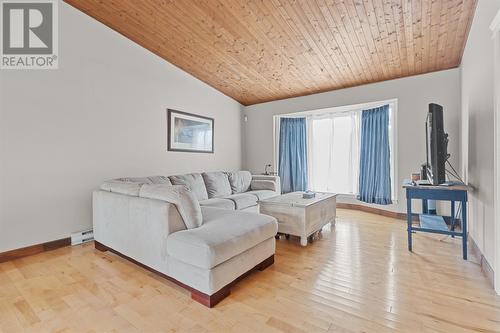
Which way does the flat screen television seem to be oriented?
to the viewer's left

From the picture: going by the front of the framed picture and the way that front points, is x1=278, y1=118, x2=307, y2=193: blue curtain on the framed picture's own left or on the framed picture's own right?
on the framed picture's own left

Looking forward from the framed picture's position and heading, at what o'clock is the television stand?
The television stand is roughly at 12 o'clock from the framed picture.

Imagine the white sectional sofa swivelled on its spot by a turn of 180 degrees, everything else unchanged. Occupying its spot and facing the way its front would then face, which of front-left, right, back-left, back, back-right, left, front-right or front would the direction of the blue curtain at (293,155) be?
right

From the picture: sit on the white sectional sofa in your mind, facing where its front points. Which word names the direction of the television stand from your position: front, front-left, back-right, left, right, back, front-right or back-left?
front-left

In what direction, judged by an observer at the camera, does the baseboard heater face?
facing the viewer and to the right of the viewer

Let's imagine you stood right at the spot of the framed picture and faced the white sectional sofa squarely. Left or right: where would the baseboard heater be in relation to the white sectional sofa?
right

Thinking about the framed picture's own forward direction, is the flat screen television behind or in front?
in front

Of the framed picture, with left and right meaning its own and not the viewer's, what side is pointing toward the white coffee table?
front

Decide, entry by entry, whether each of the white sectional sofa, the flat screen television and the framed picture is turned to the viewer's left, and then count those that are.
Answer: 1

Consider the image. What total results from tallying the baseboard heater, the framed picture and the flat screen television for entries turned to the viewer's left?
1

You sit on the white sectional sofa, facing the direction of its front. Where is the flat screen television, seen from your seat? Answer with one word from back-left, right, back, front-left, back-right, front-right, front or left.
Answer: front-left
